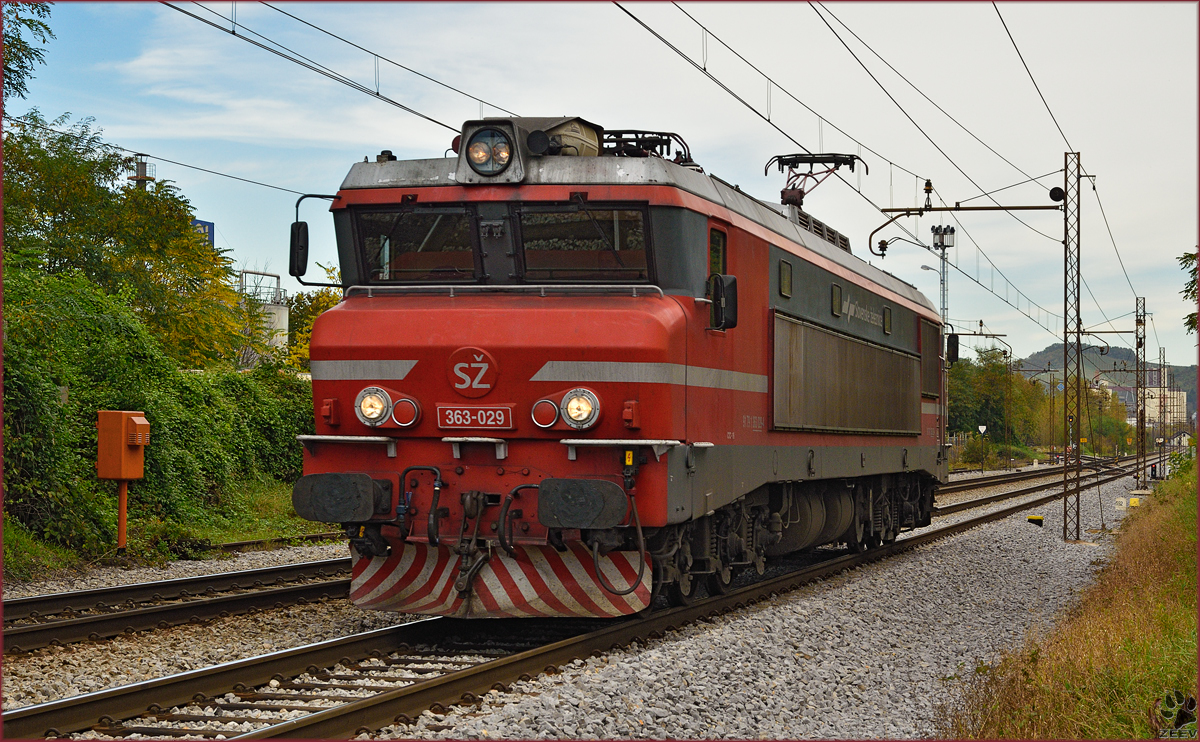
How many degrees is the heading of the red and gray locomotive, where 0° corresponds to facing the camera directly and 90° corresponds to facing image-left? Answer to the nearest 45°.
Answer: approximately 45°

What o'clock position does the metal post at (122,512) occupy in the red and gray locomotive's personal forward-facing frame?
The metal post is roughly at 3 o'clock from the red and gray locomotive.

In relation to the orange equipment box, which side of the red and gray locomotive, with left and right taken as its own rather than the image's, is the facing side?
right
